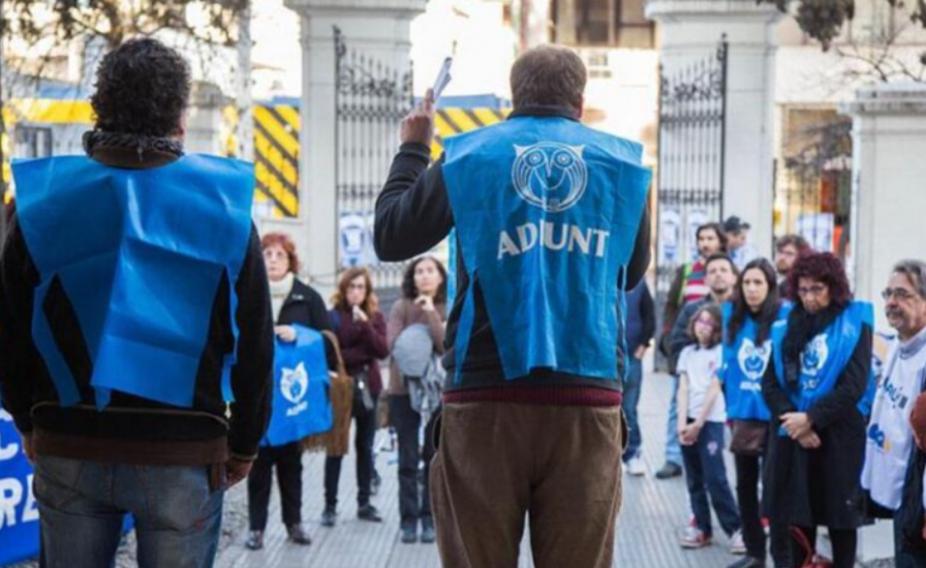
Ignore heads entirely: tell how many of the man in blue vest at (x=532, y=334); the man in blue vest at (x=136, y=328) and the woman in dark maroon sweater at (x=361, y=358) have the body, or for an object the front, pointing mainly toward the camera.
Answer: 1

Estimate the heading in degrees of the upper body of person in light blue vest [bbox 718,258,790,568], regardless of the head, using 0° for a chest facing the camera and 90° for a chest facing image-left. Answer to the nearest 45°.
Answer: approximately 45°

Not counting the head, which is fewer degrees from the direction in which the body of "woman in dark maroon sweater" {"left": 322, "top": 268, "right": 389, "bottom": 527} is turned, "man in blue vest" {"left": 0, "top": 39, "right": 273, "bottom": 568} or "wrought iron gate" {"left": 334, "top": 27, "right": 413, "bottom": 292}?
the man in blue vest

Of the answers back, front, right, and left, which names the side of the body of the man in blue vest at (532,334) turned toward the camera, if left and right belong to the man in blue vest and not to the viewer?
back

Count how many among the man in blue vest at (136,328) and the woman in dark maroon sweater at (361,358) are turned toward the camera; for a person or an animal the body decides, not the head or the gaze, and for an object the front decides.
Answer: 1

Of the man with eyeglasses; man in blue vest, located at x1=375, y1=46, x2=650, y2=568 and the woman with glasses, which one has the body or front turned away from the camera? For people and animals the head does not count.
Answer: the man in blue vest

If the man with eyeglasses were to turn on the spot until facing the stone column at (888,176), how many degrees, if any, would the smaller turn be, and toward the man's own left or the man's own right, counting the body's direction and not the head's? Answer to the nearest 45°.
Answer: approximately 135° to the man's own right

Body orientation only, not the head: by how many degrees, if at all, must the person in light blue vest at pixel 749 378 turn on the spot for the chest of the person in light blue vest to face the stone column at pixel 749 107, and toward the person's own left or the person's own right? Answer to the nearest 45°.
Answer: approximately 135° to the person's own right

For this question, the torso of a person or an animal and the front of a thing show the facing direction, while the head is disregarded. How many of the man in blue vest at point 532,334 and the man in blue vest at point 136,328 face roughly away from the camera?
2

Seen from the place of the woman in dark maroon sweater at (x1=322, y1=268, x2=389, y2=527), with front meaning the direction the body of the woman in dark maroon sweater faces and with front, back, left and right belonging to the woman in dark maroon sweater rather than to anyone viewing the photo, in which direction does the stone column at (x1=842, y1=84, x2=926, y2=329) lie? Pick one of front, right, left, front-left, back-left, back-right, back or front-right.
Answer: left

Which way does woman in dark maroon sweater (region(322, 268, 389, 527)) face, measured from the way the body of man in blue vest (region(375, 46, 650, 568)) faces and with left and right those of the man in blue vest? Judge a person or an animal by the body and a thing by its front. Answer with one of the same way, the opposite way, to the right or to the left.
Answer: the opposite way

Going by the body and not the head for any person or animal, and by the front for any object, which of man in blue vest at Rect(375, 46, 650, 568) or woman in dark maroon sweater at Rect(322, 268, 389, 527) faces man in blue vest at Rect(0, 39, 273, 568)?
the woman in dark maroon sweater
